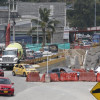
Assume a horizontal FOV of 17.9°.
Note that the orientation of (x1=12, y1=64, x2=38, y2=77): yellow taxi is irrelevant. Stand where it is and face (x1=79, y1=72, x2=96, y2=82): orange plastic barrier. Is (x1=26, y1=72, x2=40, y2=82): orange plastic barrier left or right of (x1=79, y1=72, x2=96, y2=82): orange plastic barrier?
right

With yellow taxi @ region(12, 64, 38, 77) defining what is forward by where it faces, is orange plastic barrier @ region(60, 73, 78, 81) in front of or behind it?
in front

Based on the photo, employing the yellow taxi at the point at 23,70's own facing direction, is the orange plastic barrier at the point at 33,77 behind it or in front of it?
in front

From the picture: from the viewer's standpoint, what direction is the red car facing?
toward the camera
